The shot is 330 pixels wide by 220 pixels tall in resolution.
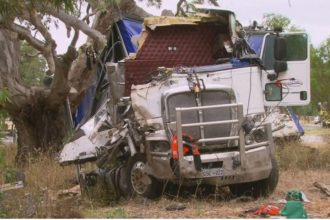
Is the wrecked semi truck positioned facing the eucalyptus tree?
no

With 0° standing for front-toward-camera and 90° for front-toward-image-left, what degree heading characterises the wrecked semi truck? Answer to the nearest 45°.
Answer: approximately 315°
